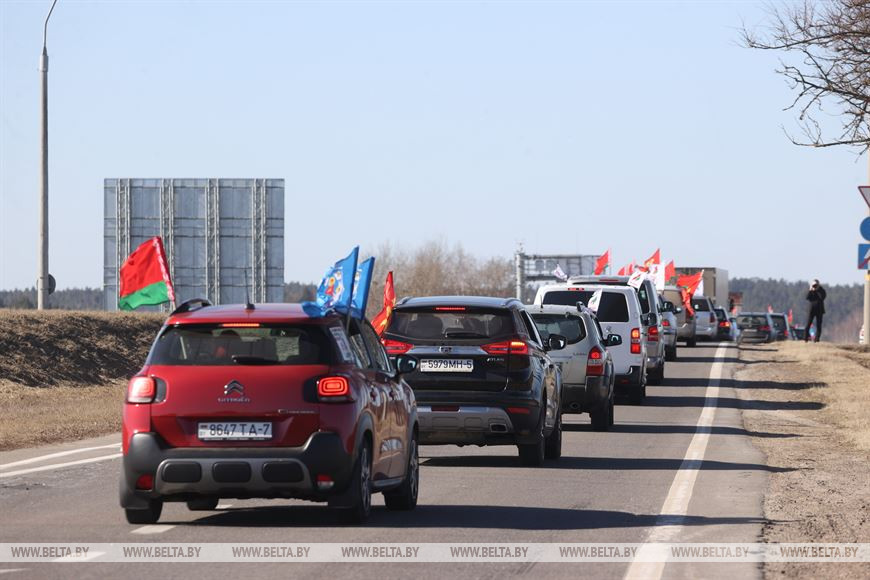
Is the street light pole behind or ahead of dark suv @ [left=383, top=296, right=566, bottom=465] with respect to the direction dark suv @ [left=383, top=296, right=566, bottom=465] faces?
ahead

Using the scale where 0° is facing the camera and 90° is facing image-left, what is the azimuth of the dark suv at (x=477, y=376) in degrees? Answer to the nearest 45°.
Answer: approximately 180°

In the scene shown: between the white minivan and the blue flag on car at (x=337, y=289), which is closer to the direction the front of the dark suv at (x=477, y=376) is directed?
the white minivan

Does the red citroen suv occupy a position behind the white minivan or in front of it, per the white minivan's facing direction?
behind

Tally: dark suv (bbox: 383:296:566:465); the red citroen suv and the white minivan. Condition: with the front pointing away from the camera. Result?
3

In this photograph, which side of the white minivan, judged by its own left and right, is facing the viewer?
back

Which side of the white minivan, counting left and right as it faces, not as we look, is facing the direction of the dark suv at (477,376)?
back

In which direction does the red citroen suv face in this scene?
away from the camera

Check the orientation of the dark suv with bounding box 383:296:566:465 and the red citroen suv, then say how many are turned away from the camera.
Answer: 2

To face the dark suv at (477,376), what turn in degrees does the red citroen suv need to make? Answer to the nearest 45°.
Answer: approximately 45° to its right

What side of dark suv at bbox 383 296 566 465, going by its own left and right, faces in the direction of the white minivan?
front

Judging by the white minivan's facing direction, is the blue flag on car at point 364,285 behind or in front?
behind
